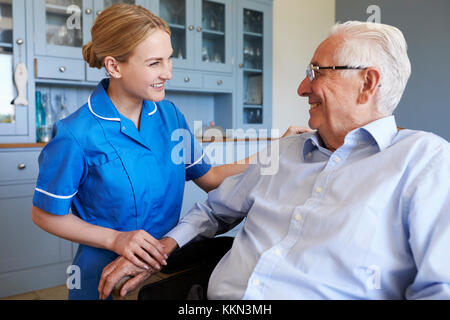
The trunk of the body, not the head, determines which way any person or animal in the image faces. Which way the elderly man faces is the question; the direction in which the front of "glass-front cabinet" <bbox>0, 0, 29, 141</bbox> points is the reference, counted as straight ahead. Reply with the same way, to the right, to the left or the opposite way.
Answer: to the right

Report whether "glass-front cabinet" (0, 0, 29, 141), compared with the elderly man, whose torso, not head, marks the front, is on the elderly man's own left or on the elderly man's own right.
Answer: on the elderly man's own right

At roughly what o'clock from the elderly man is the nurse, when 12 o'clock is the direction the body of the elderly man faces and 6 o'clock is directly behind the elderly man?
The nurse is roughly at 2 o'clock from the elderly man.

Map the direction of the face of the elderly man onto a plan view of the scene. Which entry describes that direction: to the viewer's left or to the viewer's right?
to the viewer's left

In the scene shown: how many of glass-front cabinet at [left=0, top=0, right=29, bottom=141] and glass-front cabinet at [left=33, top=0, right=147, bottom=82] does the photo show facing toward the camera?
2

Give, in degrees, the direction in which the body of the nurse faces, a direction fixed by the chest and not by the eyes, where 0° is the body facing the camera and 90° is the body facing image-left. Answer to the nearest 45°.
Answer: approximately 315°
